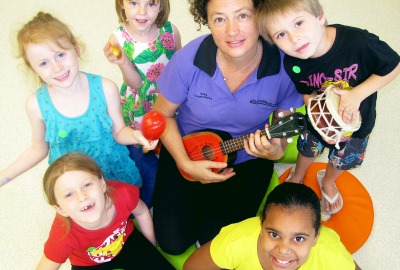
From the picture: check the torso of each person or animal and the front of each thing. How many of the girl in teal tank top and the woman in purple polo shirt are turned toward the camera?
2

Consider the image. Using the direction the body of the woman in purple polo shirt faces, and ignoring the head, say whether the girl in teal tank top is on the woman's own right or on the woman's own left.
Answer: on the woman's own right

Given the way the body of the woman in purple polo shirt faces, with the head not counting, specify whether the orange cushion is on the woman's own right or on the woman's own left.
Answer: on the woman's own left

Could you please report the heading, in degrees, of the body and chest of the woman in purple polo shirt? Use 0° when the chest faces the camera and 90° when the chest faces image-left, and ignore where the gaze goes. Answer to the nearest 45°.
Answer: approximately 0°

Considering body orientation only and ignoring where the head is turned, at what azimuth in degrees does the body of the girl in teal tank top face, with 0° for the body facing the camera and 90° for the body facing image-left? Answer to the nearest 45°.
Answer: approximately 0°
